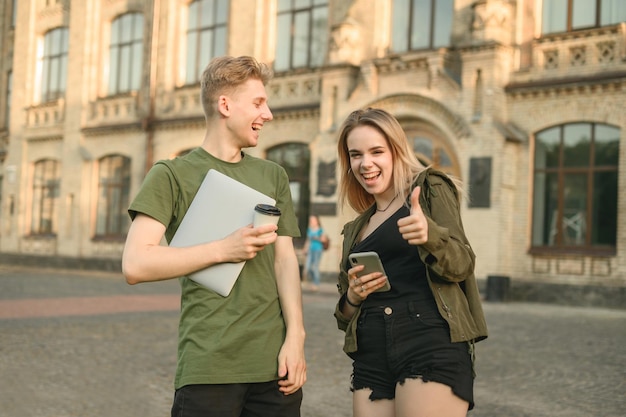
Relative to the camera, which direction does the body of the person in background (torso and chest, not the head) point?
toward the camera

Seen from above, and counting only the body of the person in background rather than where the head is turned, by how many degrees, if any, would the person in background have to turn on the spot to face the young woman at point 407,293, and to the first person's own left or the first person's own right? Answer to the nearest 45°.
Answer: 0° — they already face them

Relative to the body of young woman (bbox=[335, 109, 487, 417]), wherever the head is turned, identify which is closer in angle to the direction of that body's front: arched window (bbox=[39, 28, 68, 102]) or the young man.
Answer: the young man

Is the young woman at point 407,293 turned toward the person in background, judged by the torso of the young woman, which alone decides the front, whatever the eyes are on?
no

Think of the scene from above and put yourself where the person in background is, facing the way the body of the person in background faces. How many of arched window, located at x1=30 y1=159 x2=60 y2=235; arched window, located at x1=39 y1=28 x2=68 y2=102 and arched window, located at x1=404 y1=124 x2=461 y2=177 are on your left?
1

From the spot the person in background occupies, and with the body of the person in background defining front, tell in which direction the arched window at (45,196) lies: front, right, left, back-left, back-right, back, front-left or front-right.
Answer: back-right

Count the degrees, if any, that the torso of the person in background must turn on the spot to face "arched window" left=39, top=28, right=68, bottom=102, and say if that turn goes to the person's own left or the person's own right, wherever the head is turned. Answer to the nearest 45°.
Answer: approximately 135° to the person's own right

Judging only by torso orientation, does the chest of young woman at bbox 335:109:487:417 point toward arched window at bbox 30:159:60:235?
no

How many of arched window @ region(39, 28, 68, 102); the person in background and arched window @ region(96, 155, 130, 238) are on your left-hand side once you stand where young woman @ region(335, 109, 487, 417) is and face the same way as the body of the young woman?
0

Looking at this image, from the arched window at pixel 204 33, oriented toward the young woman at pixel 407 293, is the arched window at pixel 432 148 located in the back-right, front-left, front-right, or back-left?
front-left

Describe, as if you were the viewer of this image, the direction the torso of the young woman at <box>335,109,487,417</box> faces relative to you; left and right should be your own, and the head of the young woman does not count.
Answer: facing the viewer and to the left of the viewer

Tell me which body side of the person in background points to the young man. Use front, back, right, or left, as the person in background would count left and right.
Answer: front

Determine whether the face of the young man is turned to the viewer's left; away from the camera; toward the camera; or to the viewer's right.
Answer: to the viewer's right

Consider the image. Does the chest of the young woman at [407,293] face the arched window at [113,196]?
no

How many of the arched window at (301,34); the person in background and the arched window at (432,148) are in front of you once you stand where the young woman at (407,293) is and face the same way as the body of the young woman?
0

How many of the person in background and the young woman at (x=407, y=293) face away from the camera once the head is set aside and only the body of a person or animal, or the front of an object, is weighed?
0

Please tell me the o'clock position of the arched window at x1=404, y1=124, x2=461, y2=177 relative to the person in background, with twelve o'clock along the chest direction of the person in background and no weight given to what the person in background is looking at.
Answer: The arched window is roughly at 9 o'clock from the person in background.
